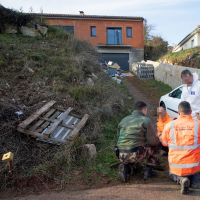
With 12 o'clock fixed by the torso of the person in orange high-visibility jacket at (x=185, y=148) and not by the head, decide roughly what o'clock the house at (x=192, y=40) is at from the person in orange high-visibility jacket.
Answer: The house is roughly at 12 o'clock from the person in orange high-visibility jacket.

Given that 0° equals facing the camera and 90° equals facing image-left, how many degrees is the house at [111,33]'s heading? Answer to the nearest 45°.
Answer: approximately 0°

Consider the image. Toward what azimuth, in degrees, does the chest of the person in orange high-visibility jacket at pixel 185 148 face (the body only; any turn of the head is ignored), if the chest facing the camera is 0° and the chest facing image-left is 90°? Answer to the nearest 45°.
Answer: approximately 180°

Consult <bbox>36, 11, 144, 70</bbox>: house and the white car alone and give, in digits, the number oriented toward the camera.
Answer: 1

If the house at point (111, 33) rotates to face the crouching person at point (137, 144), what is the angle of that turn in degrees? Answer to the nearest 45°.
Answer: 0° — it already faces them

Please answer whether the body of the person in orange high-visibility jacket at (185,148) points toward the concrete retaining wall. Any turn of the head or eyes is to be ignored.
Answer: yes

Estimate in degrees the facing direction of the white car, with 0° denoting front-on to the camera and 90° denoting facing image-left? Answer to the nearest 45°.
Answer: approximately 135°

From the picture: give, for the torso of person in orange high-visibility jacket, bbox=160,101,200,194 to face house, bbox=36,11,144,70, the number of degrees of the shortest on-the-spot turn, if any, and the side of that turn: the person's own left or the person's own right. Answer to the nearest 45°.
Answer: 0° — they already face it

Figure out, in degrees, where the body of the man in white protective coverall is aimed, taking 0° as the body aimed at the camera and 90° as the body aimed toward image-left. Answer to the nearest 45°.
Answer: approximately 45°

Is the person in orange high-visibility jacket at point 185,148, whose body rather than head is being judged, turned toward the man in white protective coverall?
yes

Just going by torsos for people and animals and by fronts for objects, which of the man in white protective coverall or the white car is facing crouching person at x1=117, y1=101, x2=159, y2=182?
the man in white protective coverall
